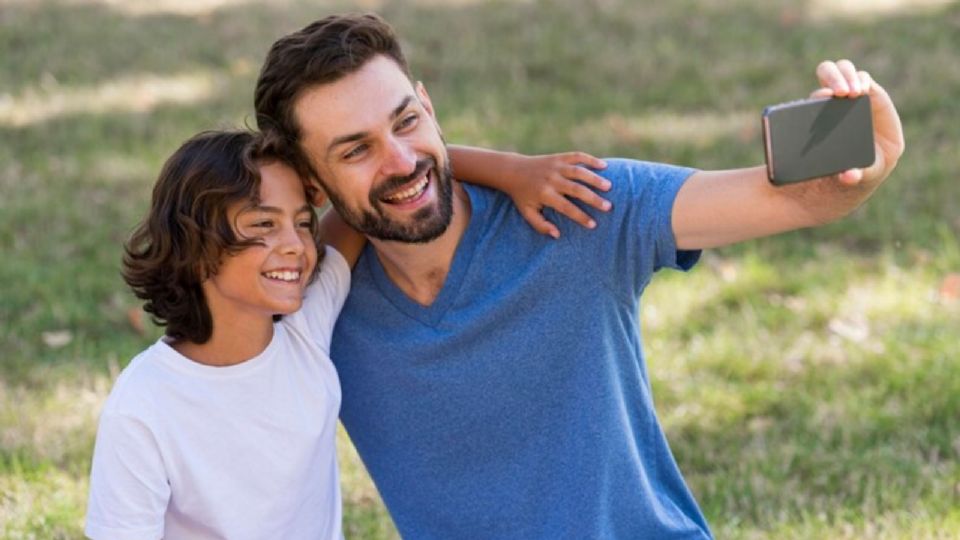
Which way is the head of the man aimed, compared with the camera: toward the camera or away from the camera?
toward the camera

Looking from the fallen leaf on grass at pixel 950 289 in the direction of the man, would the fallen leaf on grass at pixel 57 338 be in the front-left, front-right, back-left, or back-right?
front-right

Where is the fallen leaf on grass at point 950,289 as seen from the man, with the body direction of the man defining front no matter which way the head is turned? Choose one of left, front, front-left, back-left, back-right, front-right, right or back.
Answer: back-left

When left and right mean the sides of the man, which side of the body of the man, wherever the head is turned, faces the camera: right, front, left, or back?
front

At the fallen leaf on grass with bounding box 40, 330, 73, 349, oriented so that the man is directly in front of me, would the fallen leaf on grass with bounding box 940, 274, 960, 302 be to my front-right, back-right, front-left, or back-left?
front-left

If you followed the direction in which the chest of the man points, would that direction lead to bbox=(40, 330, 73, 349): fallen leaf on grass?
no
